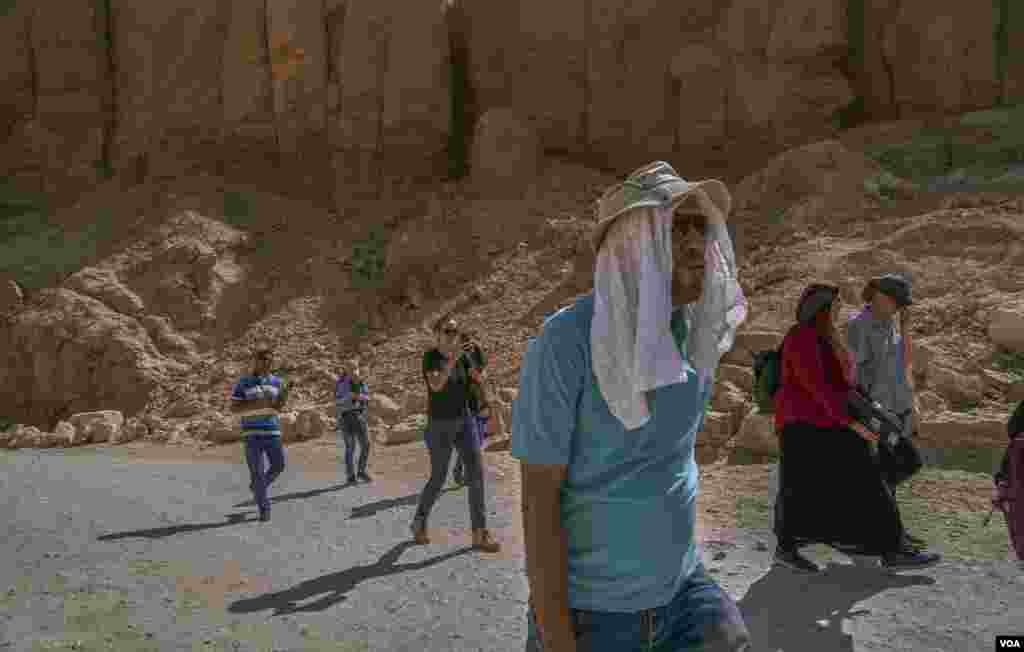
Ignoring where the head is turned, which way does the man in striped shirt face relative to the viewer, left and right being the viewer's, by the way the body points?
facing the viewer

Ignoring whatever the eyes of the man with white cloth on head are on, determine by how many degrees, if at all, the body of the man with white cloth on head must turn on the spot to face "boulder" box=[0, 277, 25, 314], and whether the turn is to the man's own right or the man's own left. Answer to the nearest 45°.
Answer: approximately 180°

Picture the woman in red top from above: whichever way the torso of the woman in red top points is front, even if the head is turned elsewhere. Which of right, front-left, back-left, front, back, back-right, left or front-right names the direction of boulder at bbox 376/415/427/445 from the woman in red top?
back-left

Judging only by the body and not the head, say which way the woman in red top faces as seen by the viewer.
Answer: to the viewer's right

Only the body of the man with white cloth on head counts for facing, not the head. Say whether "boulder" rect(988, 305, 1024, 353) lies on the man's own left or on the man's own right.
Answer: on the man's own left

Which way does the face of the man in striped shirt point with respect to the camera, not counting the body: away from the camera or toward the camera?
toward the camera

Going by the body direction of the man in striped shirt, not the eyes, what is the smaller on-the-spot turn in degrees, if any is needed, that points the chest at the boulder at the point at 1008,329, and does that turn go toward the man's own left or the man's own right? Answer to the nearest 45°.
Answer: approximately 90° to the man's own left

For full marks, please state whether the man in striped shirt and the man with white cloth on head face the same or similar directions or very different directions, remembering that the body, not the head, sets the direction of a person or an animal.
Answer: same or similar directions

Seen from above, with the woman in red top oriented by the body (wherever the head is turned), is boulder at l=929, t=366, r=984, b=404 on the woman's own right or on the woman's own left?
on the woman's own left

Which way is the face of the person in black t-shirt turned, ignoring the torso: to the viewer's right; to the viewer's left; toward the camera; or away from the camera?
toward the camera
